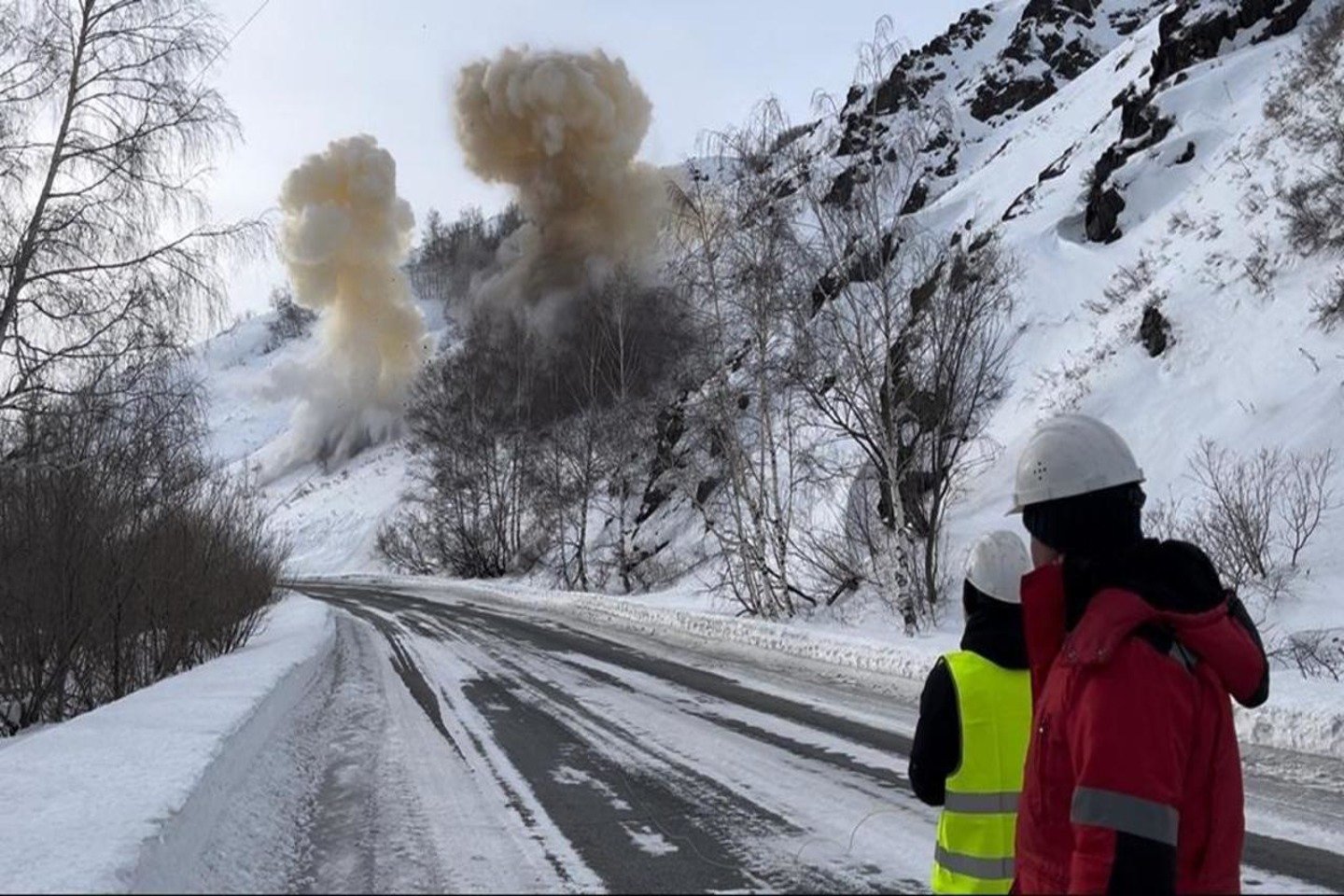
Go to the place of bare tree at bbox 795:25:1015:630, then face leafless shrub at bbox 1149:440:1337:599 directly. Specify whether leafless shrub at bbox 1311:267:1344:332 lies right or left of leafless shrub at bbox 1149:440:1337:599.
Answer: left

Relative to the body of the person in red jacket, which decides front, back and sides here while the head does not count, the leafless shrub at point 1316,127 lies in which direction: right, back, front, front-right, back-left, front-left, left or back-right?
right

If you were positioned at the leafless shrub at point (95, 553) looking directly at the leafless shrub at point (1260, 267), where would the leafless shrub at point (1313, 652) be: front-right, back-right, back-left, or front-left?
front-right

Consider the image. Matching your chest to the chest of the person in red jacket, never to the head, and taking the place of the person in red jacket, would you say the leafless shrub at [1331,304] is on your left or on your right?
on your right

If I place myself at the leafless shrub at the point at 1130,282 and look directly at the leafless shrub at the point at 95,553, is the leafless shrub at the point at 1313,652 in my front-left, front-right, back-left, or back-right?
front-left

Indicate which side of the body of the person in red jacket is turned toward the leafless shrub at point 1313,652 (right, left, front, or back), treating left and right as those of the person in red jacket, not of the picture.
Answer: right

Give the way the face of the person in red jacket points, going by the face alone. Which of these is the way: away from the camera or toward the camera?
away from the camera

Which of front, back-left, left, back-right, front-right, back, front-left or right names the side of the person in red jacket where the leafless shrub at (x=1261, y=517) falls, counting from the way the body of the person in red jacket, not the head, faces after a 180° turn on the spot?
left
